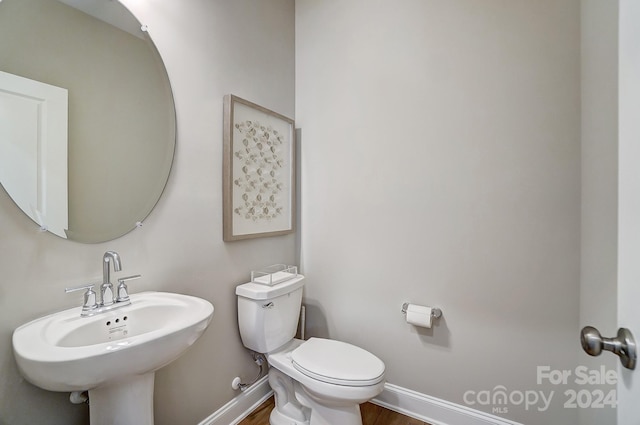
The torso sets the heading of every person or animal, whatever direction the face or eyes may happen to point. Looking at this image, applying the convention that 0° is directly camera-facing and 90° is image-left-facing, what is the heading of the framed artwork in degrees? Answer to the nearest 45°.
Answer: approximately 315°

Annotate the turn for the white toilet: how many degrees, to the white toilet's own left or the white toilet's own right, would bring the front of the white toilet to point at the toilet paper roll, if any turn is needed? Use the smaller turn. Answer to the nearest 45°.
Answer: approximately 45° to the white toilet's own left

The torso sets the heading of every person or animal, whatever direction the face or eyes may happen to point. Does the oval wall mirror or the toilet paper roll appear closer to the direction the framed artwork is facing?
the toilet paper roll

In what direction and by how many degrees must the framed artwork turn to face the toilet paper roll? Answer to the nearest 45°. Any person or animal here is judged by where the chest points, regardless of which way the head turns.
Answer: approximately 45° to its left

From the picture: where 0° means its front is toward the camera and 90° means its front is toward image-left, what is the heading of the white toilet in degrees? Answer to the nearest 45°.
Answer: approximately 315°

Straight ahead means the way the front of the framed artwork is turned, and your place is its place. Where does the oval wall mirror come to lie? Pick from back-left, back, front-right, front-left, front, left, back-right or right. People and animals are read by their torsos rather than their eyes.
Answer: right

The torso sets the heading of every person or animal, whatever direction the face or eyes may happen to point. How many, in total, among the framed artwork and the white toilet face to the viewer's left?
0
